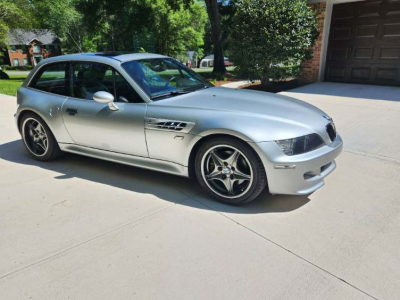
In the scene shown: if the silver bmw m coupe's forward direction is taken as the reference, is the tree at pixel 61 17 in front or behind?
behind

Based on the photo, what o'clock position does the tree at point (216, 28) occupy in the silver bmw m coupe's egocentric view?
The tree is roughly at 8 o'clock from the silver bmw m coupe.

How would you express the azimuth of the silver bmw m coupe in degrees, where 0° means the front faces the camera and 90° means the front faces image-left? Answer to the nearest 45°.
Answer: approximately 315°

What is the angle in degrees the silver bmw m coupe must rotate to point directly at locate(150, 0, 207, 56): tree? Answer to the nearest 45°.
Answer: approximately 135° to its left

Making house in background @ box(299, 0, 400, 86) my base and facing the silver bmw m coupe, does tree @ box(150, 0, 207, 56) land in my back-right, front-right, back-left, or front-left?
back-right

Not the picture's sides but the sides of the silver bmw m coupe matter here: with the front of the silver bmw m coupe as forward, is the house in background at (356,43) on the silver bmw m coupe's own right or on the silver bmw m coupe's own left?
on the silver bmw m coupe's own left

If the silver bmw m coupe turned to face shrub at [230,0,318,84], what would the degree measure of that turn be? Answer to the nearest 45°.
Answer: approximately 90° to its left
